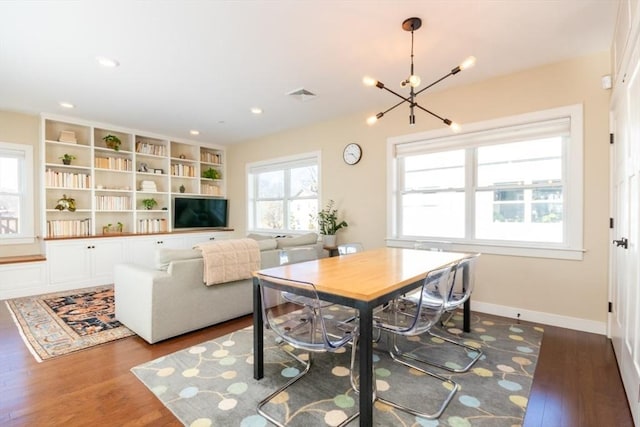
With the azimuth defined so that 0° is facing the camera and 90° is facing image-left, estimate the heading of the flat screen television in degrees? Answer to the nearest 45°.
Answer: approximately 0°

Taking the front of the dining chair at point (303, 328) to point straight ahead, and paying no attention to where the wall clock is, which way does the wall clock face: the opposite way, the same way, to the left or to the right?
the opposite way

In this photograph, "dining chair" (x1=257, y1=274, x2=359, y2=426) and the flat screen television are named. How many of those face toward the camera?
1

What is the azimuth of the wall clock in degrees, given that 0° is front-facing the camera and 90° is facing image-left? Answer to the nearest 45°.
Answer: approximately 45°

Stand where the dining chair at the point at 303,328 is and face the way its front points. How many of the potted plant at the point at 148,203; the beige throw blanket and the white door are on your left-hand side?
2

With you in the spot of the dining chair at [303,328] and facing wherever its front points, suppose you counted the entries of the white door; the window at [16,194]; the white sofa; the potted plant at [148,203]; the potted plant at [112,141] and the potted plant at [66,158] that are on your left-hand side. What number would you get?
5

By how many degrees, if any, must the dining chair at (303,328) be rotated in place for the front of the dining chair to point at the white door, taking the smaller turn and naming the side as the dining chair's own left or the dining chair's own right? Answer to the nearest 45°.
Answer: approximately 45° to the dining chair's own right

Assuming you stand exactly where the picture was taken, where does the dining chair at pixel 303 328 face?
facing away from the viewer and to the right of the viewer

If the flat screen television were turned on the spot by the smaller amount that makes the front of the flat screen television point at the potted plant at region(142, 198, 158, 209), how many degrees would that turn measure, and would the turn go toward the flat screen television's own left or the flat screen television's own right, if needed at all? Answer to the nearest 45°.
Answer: approximately 90° to the flat screen television's own right
